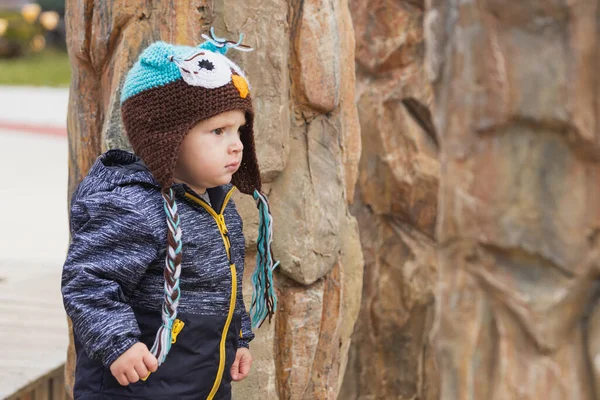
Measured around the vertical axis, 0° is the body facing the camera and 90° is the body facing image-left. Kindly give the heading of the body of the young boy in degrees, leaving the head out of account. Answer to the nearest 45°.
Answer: approximately 315°

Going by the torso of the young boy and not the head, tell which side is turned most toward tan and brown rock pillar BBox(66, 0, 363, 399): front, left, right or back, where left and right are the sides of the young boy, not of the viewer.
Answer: left

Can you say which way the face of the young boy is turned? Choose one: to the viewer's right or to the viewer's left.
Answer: to the viewer's right

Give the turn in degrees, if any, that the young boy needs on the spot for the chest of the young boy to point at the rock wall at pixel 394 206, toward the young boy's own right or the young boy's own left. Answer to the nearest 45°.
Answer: approximately 90° to the young boy's own left

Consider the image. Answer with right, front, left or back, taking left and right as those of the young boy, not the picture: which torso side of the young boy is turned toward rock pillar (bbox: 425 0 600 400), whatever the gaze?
front
